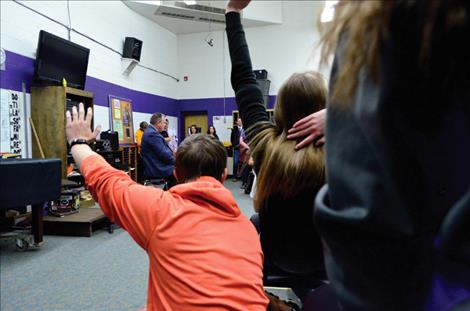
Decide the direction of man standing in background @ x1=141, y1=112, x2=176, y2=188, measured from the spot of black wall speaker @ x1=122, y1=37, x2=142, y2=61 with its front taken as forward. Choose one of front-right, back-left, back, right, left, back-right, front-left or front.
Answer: front-right

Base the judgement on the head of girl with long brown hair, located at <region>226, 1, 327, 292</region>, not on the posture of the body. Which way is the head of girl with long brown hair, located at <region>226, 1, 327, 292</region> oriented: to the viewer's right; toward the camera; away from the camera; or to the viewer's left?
away from the camera

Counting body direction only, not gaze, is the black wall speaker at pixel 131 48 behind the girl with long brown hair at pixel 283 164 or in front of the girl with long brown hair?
in front

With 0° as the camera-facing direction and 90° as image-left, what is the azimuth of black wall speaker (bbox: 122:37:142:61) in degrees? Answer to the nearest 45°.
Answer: approximately 315°

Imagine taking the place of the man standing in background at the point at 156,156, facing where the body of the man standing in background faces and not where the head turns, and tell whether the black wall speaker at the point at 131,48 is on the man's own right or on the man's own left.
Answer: on the man's own left

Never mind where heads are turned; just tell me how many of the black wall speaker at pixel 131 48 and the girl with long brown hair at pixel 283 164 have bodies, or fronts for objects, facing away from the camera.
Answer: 1

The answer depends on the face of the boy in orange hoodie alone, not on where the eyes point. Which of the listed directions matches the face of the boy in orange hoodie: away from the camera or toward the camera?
away from the camera

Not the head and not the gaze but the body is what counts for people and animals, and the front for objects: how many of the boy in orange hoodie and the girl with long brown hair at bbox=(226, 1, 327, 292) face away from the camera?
2

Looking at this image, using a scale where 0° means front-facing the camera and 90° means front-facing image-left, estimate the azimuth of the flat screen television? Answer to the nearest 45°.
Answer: approximately 315°

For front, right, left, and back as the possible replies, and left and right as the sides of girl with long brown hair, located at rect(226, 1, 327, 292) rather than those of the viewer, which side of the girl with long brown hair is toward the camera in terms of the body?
back

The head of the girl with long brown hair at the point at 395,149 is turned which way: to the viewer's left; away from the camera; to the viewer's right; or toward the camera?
away from the camera

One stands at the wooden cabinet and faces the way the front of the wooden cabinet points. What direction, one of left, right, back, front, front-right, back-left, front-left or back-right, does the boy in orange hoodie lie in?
front-right

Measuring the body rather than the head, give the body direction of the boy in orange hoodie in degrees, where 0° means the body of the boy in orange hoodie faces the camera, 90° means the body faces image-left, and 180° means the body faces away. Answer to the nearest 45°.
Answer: approximately 180°
